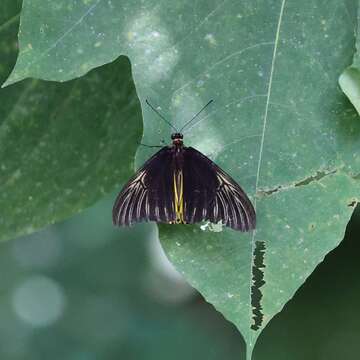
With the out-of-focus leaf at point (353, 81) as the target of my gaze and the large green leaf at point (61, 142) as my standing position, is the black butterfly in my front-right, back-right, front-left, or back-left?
front-right

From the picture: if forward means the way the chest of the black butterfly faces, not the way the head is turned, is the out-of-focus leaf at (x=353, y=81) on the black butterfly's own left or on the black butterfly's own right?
on the black butterfly's own right

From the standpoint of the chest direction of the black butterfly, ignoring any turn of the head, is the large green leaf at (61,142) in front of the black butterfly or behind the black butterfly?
in front

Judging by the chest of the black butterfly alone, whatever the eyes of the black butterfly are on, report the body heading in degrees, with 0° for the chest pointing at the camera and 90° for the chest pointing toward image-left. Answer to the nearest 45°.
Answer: approximately 180°
